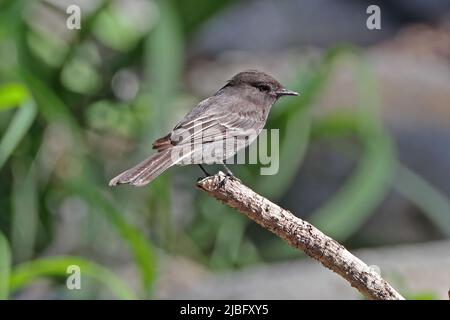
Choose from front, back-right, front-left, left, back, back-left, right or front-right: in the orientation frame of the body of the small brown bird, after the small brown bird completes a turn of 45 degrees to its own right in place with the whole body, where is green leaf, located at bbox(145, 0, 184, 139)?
back-left

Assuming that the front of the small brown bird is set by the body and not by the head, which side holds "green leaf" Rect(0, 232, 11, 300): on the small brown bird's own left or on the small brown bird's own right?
on the small brown bird's own left

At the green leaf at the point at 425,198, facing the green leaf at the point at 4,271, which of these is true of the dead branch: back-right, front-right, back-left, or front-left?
front-left

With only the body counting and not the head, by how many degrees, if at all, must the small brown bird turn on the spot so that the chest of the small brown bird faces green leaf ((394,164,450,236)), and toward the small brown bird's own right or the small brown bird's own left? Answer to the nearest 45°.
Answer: approximately 90° to the small brown bird's own left

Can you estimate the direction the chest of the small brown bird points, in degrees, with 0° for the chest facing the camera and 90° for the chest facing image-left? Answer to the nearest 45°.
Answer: approximately 270°
